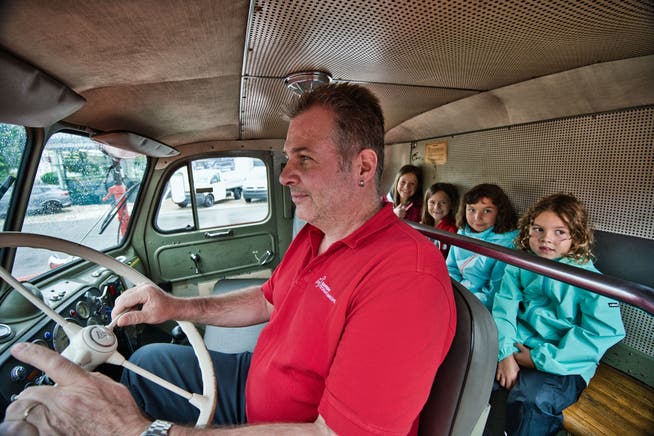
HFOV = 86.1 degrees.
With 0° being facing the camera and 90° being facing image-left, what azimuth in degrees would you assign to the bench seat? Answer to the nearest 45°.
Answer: approximately 45°

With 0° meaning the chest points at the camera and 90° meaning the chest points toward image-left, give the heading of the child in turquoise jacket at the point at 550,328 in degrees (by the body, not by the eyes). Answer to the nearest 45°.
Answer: approximately 45°
